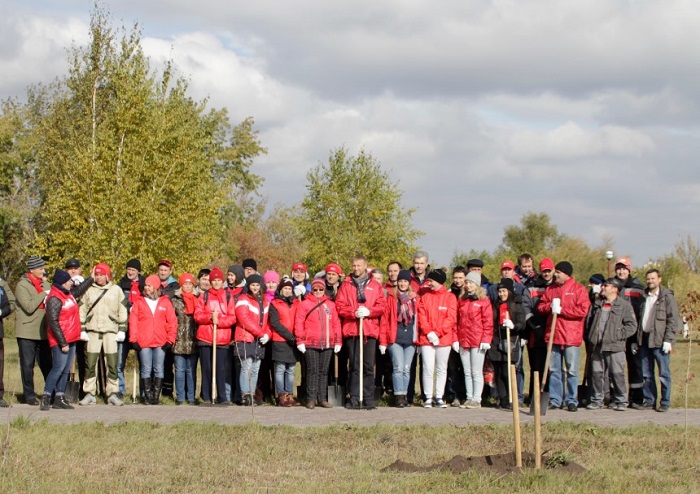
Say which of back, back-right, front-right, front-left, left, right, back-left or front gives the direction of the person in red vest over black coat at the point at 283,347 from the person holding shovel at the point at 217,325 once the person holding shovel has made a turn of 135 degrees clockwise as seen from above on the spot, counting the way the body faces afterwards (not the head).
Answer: back-right

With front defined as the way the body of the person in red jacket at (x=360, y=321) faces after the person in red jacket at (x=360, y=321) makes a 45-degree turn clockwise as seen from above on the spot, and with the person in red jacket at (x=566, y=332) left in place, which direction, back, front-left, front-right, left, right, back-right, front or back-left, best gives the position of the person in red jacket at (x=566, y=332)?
back-left

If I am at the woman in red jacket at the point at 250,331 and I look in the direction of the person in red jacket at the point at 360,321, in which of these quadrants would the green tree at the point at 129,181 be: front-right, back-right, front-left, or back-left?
back-left

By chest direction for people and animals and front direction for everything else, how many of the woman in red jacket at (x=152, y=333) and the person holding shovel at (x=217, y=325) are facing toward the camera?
2

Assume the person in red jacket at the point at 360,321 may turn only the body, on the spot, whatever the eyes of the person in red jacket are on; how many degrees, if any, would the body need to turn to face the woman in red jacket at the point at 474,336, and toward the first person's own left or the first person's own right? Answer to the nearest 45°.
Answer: approximately 90° to the first person's own left

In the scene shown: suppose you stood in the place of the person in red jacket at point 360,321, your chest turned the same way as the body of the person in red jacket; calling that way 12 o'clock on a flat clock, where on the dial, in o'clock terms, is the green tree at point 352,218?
The green tree is roughly at 6 o'clock from the person in red jacket.

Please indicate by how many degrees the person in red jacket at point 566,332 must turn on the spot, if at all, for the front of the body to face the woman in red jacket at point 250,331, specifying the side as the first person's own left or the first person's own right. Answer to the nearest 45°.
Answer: approximately 45° to the first person's own right

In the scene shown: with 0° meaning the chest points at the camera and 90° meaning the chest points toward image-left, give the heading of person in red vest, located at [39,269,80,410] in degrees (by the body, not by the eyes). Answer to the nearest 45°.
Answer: approximately 315°

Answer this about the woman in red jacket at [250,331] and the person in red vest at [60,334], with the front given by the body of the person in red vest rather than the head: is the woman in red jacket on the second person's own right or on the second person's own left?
on the second person's own left
